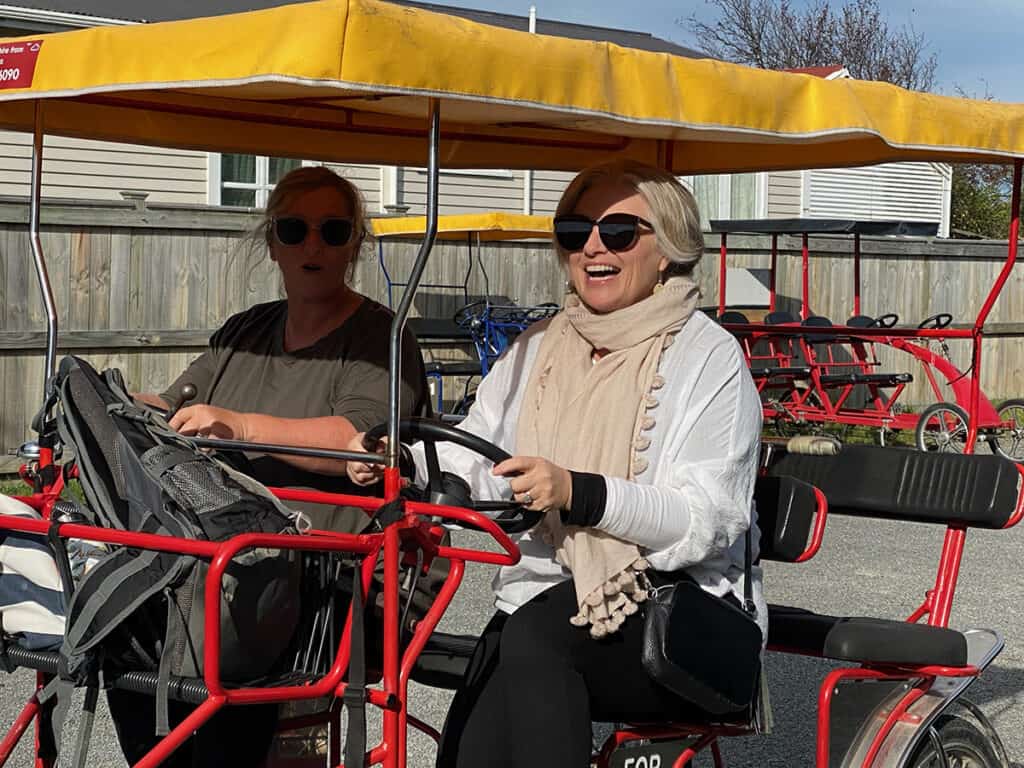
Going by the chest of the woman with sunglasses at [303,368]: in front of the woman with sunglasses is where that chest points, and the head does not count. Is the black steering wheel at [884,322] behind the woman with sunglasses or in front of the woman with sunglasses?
behind

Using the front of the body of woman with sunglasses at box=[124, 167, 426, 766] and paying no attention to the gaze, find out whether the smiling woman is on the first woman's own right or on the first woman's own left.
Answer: on the first woman's own left

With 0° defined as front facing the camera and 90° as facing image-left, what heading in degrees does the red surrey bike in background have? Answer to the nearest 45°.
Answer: approximately 315°

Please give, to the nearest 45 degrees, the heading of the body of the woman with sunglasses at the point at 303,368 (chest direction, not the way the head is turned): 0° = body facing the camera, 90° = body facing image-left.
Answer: approximately 45°

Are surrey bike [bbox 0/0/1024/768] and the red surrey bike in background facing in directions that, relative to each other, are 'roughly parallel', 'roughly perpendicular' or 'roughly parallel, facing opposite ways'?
roughly perpendicular

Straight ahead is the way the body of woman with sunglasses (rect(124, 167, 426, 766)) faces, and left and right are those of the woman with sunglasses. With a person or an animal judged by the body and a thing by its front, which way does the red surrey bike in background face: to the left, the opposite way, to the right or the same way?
to the left

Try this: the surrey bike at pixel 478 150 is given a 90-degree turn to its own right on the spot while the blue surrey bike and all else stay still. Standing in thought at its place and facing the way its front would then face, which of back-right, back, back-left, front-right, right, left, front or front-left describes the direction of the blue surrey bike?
front-right

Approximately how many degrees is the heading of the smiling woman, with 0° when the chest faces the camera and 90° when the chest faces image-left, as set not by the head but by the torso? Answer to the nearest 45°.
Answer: approximately 45°

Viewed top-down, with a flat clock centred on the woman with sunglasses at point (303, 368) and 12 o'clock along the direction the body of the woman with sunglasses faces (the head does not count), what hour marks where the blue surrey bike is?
The blue surrey bike is roughly at 5 o'clock from the woman with sunglasses.

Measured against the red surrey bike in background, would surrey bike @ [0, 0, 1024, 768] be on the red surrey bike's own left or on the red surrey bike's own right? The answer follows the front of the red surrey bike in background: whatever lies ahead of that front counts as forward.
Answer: on the red surrey bike's own right

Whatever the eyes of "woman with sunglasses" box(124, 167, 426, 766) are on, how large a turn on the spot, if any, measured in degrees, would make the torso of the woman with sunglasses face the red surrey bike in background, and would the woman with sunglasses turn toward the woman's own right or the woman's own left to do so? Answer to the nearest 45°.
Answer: approximately 180°
